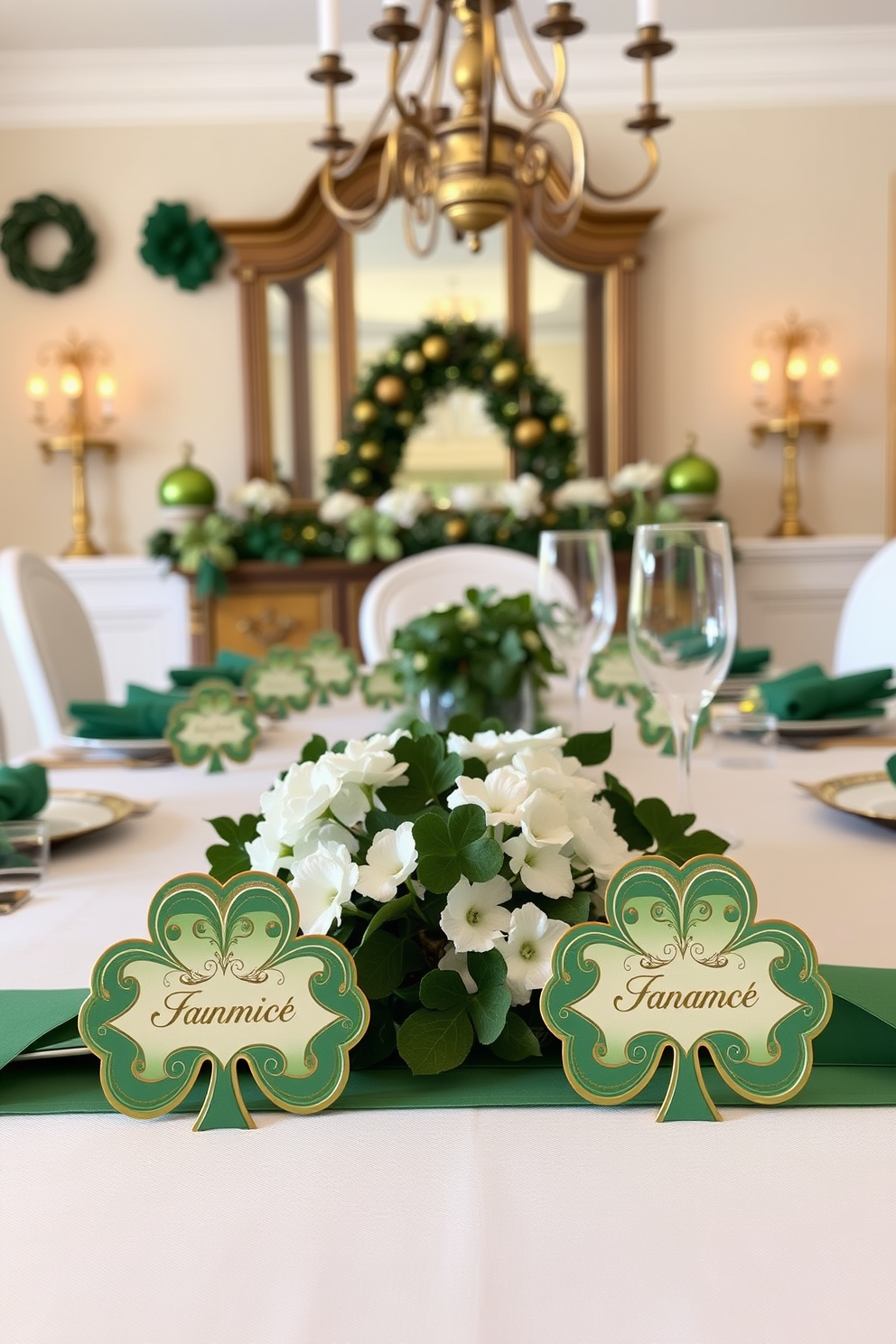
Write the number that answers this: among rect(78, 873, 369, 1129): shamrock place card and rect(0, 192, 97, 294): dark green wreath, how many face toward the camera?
2

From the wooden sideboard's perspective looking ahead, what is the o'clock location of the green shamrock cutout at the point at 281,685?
The green shamrock cutout is roughly at 12 o'clock from the wooden sideboard.

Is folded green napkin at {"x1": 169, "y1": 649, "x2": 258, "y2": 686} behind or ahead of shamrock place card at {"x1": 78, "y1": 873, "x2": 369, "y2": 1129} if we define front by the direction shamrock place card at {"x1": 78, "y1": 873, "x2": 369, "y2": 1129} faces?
behind

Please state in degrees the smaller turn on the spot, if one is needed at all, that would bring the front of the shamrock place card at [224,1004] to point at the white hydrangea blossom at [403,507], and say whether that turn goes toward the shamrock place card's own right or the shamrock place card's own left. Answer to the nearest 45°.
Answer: approximately 180°

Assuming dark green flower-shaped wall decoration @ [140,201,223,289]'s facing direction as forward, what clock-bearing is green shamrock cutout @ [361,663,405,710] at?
The green shamrock cutout is roughly at 12 o'clock from the dark green flower-shaped wall decoration.

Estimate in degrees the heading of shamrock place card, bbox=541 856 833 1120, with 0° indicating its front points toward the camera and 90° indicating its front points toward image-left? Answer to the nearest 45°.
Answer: approximately 0°

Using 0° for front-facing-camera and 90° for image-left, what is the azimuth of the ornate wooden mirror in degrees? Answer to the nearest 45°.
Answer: approximately 0°

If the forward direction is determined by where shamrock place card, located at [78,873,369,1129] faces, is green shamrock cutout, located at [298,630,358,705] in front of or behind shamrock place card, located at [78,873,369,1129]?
behind

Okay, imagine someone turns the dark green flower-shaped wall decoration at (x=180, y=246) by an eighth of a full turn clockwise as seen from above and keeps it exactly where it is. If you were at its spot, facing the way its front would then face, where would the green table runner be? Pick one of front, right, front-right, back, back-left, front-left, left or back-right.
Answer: front-left
